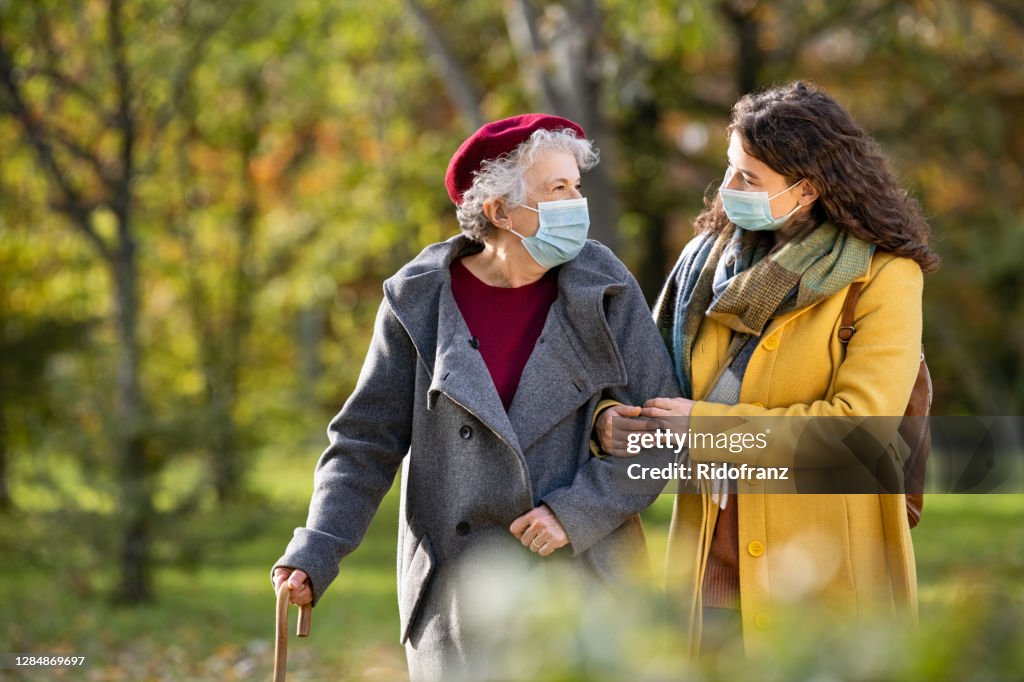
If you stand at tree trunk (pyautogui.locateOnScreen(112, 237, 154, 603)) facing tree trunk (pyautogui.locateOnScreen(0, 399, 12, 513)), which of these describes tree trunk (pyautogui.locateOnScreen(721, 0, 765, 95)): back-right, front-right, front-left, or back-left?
back-right

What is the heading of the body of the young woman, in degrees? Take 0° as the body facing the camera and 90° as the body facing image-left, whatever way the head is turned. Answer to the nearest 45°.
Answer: approximately 45°

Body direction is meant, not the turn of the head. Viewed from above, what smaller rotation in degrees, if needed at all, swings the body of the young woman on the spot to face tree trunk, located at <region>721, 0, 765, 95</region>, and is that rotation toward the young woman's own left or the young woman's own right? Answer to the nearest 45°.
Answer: approximately 135° to the young woman's own right

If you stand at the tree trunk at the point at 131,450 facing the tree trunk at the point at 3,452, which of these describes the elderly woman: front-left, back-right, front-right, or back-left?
back-left

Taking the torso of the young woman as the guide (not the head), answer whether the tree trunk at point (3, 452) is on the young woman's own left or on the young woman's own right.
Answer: on the young woman's own right

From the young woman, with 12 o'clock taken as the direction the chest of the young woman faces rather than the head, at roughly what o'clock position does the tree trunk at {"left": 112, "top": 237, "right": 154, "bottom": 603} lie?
The tree trunk is roughly at 3 o'clock from the young woman.

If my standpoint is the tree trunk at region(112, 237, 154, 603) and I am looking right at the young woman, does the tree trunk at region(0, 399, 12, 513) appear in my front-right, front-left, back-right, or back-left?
back-right

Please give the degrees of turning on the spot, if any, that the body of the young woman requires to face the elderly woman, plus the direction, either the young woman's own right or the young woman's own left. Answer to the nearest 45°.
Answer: approximately 45° to the young woman's own right

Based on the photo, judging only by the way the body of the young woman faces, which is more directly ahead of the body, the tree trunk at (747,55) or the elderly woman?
the elderly woman

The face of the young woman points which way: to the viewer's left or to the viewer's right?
to the viewer's left

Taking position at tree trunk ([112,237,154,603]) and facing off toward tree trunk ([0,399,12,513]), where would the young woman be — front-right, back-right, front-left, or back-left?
back-left

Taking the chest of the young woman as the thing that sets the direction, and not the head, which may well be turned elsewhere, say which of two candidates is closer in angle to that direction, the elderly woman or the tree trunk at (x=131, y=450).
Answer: the elderly woman

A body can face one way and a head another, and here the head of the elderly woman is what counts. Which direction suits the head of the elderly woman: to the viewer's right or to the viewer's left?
to the viewer's right
